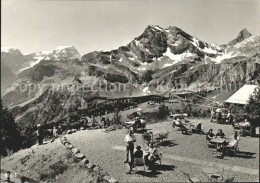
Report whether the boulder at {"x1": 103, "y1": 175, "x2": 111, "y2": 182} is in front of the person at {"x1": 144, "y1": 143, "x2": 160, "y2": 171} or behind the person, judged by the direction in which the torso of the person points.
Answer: in front

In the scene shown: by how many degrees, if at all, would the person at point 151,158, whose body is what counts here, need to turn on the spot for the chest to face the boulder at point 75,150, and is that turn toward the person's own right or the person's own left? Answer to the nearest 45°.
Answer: approximately 90° to the person's own right

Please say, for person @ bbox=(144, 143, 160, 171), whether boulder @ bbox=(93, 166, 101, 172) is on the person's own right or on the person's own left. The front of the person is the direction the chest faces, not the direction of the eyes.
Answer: on the person's own right

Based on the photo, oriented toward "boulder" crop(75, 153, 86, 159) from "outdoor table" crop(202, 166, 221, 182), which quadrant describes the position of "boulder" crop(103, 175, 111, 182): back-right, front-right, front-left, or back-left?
front-left

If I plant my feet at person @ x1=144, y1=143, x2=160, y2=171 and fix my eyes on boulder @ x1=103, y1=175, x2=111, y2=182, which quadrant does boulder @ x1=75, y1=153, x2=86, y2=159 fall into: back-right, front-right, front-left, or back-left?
front-right

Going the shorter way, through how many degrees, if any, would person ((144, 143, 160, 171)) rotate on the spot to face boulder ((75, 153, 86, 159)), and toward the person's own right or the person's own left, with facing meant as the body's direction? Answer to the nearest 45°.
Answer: approximately 90° to the person's own right

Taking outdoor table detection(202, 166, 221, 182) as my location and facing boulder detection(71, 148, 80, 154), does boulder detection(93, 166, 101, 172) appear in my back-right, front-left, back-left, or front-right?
front-left

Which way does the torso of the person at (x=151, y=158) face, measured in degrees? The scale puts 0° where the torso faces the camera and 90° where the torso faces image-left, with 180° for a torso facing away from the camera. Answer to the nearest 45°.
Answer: approximately 45°
